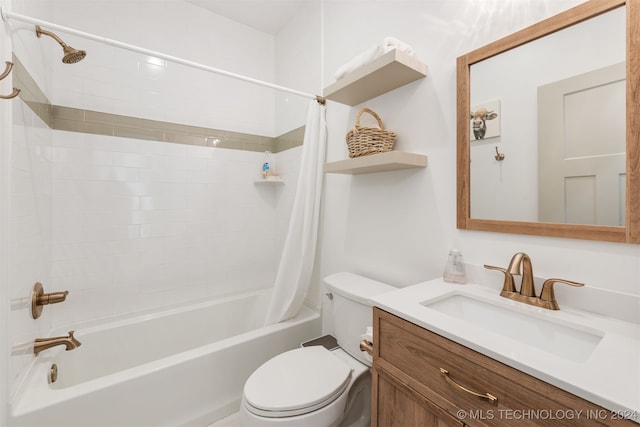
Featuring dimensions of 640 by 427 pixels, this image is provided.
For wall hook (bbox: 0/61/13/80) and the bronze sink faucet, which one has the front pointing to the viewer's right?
the wall hook

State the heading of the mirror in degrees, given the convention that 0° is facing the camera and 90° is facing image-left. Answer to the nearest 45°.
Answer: approximately 45°

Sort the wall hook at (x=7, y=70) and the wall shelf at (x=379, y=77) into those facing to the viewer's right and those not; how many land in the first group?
1

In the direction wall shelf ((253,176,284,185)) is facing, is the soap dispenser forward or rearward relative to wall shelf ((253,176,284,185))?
forward

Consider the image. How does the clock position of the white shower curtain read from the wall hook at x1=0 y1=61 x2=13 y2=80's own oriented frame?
The white shower curtain is roughly at 12 o'clock from the wall hook.

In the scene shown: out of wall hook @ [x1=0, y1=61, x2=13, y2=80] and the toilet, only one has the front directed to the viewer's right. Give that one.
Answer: the wall hook

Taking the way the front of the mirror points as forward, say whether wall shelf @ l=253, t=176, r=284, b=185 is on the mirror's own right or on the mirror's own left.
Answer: on the mirror's own right

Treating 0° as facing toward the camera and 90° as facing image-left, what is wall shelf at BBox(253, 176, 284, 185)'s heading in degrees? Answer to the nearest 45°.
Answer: approximately 0°

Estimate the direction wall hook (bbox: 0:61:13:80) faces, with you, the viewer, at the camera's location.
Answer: facing to the right of the viewer

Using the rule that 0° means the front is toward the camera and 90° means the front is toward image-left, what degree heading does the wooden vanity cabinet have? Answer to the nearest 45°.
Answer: approximately 45°

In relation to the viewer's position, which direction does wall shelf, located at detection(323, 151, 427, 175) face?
facing the viewer and to the left of the viewer
